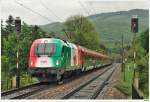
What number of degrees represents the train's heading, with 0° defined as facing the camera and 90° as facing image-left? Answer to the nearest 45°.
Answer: approximately 45°
